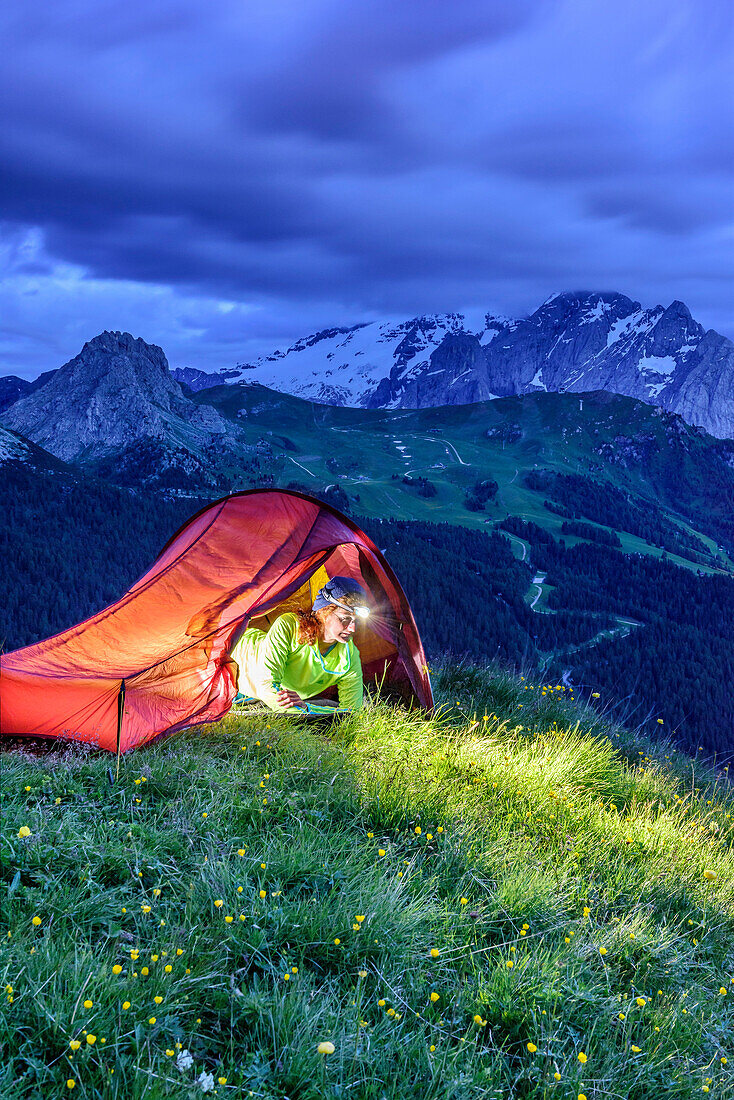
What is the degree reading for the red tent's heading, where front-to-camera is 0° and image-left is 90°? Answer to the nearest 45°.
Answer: approximately 315°
